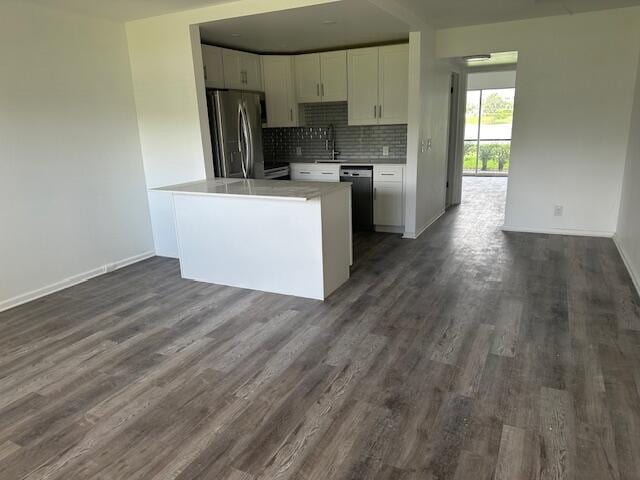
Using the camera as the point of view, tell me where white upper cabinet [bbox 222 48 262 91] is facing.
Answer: facing the viewer and to the right of the viewer

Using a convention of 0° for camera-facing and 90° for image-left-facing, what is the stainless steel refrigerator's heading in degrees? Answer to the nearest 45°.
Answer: approximately 315°

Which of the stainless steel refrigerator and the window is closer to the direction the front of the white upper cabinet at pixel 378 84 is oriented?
the stainless steel refrigerator

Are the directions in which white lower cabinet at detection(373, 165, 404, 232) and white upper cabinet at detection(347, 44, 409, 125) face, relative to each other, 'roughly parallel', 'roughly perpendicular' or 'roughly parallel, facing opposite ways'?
roughly parallel

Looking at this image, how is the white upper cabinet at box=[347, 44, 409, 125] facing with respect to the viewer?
toward the camera

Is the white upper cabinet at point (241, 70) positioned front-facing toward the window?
no

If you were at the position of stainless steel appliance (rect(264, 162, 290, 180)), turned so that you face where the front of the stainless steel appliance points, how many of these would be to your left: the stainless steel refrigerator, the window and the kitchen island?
1

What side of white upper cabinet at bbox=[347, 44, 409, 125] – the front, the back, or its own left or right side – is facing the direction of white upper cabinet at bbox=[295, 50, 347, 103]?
right

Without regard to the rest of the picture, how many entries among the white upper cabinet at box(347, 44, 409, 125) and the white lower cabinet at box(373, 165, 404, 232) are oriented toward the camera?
2

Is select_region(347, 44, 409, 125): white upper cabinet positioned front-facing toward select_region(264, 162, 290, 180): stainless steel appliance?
no

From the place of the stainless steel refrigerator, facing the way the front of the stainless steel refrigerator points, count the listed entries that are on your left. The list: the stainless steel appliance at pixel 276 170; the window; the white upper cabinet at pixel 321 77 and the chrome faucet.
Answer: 4

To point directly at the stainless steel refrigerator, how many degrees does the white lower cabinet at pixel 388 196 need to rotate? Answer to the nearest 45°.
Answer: approximately 90° to its right

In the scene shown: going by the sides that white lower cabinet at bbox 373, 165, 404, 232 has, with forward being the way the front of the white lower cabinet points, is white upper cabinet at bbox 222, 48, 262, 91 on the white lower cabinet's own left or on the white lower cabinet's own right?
on the white lower cabinet's own right

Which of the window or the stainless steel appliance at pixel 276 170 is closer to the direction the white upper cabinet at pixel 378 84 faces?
the stainless steel appliance

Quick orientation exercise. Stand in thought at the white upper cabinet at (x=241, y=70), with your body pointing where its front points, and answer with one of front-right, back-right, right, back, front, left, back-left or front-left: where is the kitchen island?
front-right

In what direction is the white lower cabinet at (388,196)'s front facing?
toward the camera

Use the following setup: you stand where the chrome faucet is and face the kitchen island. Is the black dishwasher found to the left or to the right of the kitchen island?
left
